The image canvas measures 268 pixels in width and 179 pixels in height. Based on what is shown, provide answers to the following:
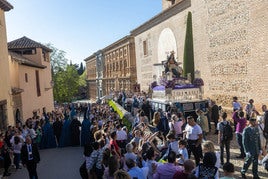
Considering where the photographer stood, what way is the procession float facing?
facing the viewer and to the left of the viewer

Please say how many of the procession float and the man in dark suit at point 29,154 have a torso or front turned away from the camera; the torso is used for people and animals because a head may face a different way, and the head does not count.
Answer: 0

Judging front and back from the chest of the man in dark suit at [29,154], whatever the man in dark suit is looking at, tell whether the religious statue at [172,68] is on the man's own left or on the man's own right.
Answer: on the man's own left

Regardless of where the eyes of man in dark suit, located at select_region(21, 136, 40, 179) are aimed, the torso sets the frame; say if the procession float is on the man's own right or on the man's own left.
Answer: on the man's own left

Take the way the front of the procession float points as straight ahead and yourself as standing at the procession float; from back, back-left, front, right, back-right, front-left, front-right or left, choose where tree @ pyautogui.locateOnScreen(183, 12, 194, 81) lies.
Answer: back-right

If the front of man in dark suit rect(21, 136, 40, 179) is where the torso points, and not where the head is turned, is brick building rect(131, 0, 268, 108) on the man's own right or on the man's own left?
on the man's own left

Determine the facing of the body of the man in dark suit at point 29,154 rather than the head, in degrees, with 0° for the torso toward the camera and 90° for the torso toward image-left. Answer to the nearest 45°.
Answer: approximately 0°

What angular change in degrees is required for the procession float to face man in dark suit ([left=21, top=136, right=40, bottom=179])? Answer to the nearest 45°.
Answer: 0° — it already faces them
